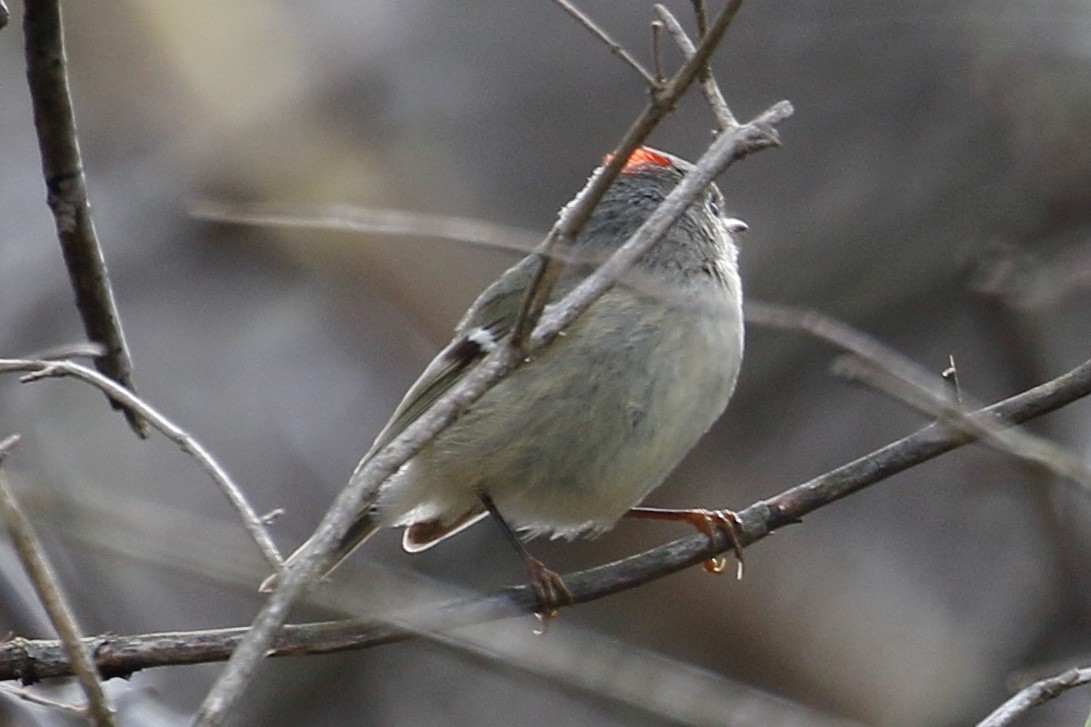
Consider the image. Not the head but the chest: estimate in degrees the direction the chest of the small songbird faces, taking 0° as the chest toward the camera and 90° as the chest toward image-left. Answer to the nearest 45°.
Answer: approximately 270°

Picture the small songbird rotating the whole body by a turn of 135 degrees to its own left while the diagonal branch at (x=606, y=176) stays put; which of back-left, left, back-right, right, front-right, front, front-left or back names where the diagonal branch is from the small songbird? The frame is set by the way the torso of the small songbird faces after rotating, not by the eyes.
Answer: back-left

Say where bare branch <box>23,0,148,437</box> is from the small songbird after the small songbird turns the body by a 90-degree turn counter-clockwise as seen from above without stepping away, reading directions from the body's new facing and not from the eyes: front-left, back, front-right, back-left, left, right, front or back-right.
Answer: back-left

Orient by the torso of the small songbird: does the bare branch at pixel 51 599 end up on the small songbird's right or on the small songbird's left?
on the small songbird's right

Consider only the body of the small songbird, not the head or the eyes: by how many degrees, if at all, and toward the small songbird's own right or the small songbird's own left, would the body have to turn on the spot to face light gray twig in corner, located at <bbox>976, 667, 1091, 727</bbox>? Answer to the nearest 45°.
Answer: approximately 45° to the small songbird's own right
